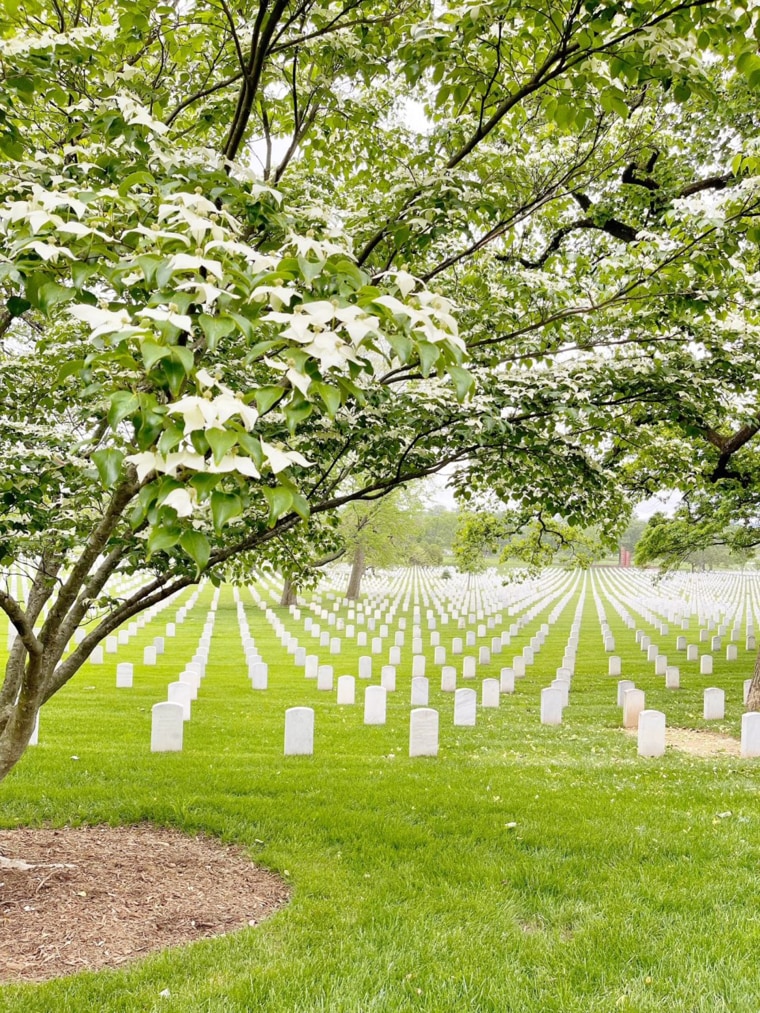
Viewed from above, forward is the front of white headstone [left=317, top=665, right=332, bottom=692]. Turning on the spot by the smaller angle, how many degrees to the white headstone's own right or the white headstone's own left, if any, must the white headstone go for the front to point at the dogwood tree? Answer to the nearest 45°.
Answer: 0° — it already faces it

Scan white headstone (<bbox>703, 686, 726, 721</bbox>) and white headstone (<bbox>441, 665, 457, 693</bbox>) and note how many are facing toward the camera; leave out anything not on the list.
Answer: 2

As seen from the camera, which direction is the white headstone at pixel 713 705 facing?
toward the camera

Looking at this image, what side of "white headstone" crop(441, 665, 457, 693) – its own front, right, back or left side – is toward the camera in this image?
front

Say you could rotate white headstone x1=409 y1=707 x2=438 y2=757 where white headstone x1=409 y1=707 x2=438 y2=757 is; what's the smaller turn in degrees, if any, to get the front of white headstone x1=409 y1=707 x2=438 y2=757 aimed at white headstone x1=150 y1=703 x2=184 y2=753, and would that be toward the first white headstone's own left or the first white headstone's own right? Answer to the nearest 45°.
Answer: approximately 90° to the first white headstone's own right

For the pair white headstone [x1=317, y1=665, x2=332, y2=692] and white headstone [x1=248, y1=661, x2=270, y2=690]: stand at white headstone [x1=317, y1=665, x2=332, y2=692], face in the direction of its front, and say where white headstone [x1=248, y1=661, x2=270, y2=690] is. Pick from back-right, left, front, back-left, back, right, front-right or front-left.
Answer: right

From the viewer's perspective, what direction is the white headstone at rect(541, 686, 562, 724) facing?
toward the camera

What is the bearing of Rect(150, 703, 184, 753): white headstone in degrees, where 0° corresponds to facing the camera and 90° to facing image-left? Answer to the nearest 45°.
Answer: approximately 0°

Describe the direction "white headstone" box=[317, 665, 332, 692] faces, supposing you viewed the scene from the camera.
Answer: facing the viewer

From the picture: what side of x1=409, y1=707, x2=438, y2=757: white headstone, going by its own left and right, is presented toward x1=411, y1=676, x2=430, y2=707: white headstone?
back
